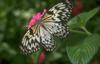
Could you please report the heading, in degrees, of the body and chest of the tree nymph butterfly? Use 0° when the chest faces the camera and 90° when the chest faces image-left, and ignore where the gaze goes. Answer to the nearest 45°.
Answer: approximately 135°
